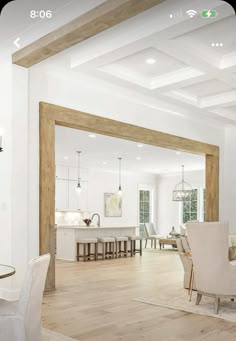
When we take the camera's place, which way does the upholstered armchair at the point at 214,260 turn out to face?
facing away from the viewer and to the right of the viewer

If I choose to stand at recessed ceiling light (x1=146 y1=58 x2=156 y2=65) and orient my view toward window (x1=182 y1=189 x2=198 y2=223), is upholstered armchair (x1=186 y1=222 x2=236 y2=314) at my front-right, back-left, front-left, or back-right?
back-right

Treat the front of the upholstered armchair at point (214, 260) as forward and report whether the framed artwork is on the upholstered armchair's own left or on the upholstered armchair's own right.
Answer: on the upholstered armchair's own left

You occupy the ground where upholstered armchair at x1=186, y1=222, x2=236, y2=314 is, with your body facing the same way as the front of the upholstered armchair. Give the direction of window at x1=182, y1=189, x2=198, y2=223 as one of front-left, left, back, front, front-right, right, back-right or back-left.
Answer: front-left

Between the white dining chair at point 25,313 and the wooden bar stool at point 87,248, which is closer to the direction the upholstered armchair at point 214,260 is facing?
the wooden bar stool

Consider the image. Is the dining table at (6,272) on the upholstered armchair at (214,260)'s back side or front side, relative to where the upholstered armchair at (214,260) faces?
on the back side

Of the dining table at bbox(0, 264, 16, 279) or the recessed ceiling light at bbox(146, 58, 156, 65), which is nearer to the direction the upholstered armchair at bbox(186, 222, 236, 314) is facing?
the recessed ceiling light

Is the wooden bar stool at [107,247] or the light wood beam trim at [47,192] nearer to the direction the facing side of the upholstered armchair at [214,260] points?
the wooden bar stool
